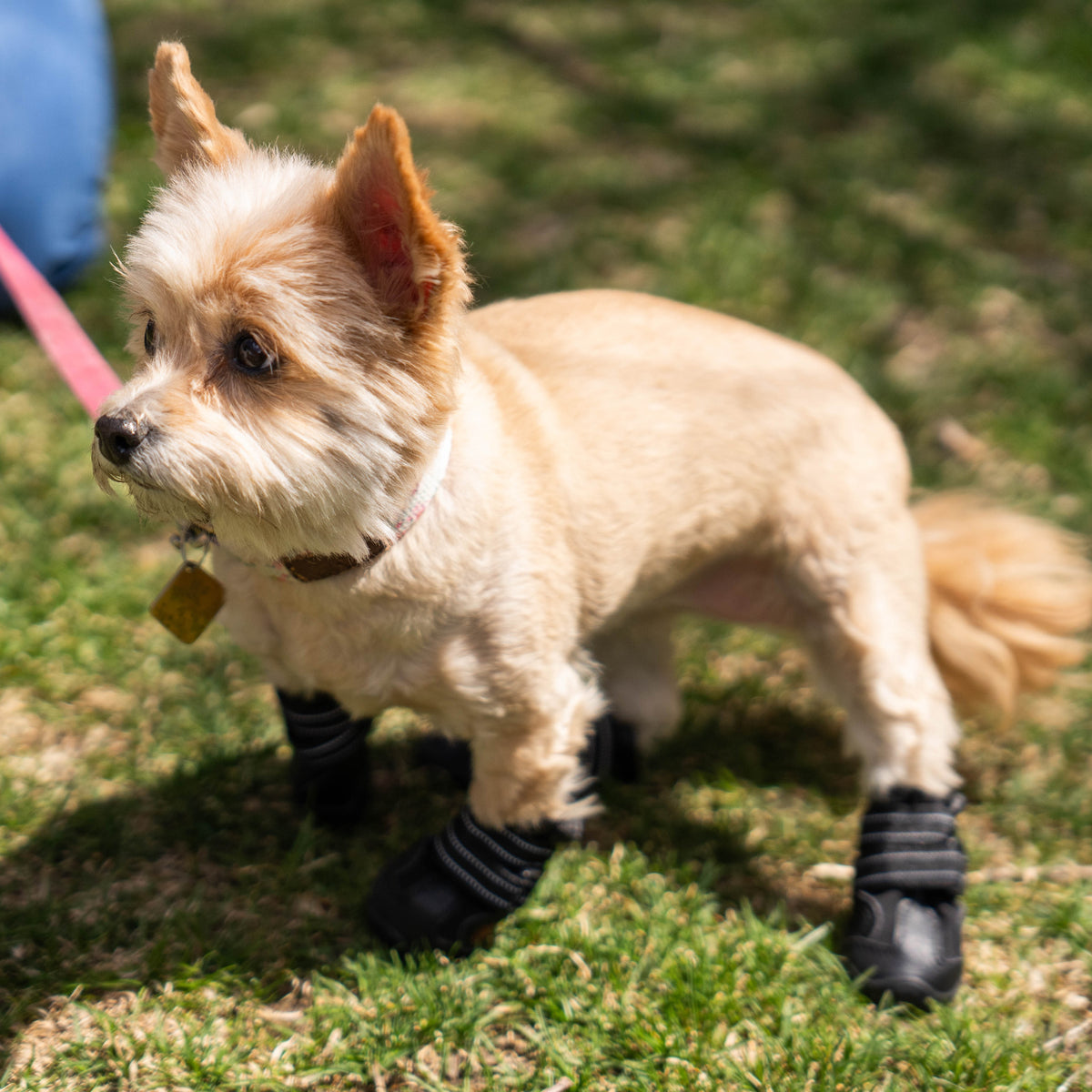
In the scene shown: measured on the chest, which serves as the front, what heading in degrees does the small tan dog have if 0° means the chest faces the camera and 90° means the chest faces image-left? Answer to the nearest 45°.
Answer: approximately 45°
